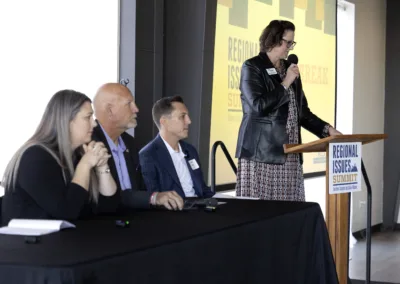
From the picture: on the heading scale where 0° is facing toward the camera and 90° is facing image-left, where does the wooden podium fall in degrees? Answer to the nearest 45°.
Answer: approximately 315°

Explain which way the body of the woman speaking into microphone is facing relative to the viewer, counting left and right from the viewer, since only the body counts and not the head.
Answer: facing the viewer and to the right of the viewer

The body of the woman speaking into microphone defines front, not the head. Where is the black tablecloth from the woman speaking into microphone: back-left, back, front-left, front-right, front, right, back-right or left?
front-right

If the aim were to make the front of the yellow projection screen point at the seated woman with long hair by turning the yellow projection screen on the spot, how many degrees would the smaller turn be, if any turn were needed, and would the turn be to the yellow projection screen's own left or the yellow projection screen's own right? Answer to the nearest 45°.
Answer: approximately 45° to the yellow projection screen's own right

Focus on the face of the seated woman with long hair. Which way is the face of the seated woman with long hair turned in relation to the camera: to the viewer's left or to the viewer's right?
to the viewer's right

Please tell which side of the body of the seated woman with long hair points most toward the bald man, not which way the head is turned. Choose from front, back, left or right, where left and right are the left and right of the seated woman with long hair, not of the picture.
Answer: left

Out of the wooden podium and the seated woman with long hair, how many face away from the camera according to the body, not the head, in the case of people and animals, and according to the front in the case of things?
0

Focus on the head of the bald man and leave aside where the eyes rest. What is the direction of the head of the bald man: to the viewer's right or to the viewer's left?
to the viewer's right
